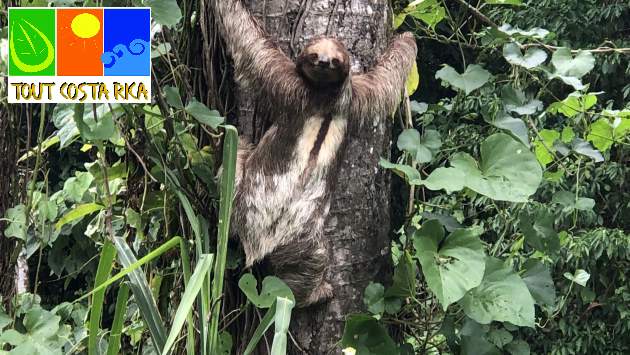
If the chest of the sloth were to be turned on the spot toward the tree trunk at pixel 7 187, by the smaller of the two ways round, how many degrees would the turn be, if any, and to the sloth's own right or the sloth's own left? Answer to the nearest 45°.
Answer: approximately 90° to the sloth's own left

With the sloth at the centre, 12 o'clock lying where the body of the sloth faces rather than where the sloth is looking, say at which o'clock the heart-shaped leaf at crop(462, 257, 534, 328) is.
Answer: The heart-shaped leaf is roughly at 4 o'clock from the sloth.

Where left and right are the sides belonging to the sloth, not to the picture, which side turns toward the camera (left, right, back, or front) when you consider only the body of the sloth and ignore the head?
back

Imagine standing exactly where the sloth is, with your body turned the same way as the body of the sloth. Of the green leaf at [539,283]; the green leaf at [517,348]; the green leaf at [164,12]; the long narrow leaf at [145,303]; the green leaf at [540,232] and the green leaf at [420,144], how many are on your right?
4

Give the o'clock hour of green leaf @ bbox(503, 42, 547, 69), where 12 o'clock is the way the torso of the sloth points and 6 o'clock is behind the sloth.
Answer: The green leaf is roughly at 2 o'clock from the sloth.

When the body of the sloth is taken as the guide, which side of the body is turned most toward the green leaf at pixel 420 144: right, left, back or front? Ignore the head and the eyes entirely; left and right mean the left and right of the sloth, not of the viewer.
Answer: right

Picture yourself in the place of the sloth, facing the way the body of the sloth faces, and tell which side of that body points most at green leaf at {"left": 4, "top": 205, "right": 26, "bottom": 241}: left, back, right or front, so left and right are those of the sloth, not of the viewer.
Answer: left

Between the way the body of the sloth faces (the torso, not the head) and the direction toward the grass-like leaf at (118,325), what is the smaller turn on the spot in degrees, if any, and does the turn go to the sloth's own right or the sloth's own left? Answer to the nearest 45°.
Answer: approximately 135° to the sloth's own left

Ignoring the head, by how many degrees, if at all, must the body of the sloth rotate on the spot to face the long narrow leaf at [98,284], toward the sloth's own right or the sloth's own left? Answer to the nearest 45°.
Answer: approximately 135° to the sloth's own left
